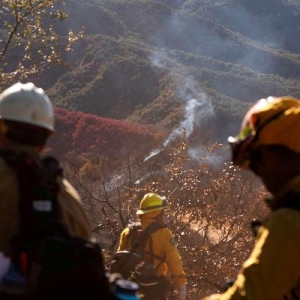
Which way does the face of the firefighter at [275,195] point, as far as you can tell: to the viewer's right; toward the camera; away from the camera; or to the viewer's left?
to the viewer's left

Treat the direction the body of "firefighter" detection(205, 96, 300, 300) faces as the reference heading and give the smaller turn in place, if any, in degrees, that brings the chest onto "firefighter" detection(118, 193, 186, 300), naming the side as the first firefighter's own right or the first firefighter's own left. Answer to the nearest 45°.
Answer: approximately 90° to the first firefighter's own right

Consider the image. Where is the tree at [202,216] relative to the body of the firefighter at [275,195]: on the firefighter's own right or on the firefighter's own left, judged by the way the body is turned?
on the firefighter's own right

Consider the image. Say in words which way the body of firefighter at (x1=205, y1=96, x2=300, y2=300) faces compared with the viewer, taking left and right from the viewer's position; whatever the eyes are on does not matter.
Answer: facing to the left of the viewer

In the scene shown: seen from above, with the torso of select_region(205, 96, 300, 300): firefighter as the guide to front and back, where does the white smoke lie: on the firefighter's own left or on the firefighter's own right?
on the firefighter's own right

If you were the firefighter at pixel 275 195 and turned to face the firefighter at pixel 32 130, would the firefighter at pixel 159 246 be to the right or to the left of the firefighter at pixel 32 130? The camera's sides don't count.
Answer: right
